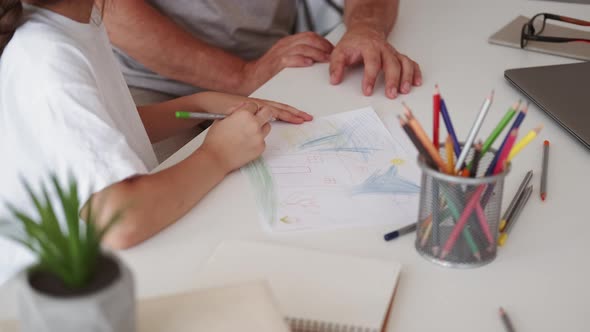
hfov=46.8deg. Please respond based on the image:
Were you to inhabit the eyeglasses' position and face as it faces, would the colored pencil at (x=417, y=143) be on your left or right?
on your left

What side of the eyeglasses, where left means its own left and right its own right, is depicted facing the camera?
left

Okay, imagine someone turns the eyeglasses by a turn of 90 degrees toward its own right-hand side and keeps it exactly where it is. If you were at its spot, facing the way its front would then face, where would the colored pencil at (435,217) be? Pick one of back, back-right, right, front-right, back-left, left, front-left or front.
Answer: back

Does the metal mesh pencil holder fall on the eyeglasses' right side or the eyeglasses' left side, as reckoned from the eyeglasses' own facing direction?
on its left

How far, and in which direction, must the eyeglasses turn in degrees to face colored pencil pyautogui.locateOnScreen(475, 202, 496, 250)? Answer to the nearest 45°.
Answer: approximately 90° to its left

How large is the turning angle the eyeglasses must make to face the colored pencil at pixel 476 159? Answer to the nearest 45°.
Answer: approximately 90° to its left

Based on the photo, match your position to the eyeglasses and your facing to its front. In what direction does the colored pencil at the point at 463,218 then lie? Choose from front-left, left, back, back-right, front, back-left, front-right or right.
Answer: left

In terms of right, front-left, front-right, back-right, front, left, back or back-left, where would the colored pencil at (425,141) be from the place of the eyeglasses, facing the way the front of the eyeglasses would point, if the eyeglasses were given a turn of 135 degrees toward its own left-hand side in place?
front-right
